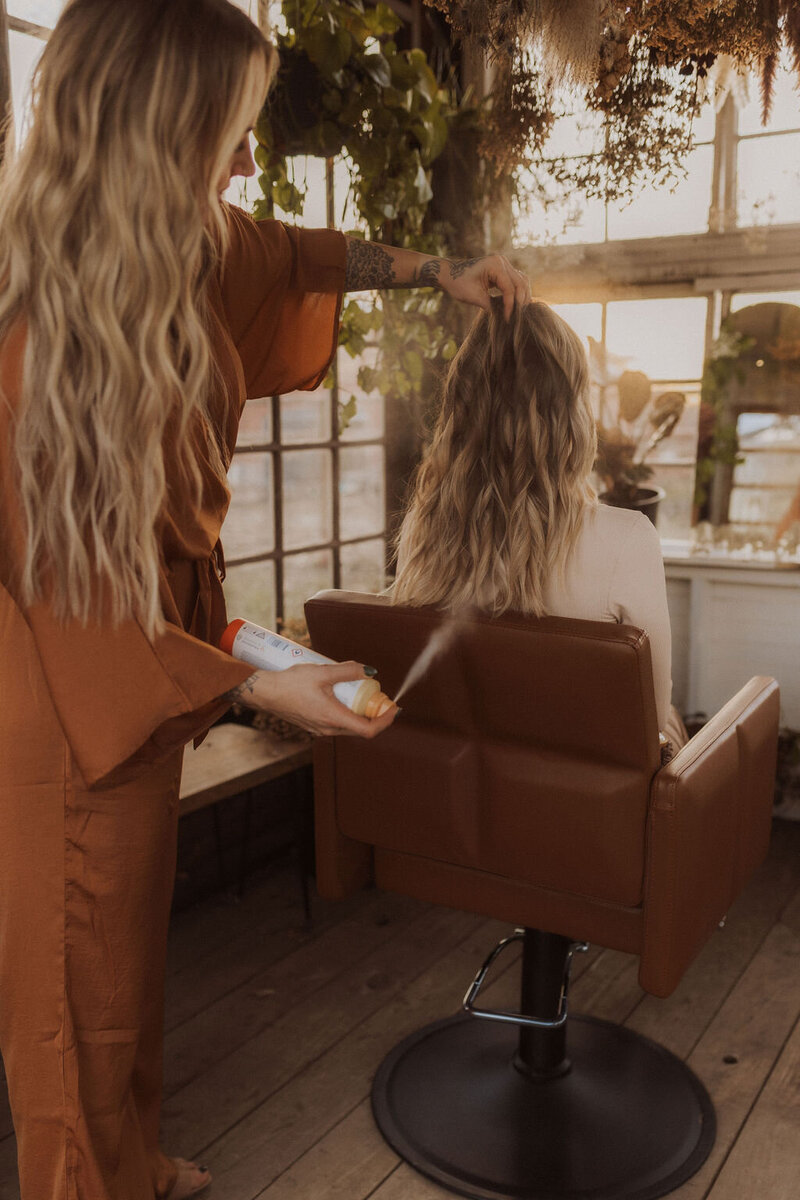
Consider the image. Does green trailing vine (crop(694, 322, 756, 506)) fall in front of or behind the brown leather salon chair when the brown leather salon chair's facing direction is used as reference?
in front

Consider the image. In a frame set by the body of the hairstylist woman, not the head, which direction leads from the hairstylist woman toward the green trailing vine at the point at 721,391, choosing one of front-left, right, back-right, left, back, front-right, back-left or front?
front-left

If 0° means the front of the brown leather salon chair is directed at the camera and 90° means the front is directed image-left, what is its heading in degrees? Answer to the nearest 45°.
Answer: approximately 225°

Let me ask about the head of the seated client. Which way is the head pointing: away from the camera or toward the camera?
away from the camera

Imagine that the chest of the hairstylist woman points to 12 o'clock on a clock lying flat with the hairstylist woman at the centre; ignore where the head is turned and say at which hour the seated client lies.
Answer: The seated client is roughly at 11 o'clock from the hairstylist woman.

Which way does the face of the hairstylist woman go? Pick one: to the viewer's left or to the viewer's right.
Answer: to the viewer's right

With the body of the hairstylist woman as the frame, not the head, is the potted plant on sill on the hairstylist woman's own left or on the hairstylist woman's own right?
on the hairstylist woman's own left

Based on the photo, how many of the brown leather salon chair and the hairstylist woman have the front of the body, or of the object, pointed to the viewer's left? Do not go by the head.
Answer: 0

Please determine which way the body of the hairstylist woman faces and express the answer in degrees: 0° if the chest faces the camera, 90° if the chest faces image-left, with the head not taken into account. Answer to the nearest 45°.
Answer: approximately 270°

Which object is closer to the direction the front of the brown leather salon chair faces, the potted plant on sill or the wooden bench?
the potted plant on sill

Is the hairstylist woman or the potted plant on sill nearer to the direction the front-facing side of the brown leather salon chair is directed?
the potted plant on sill
